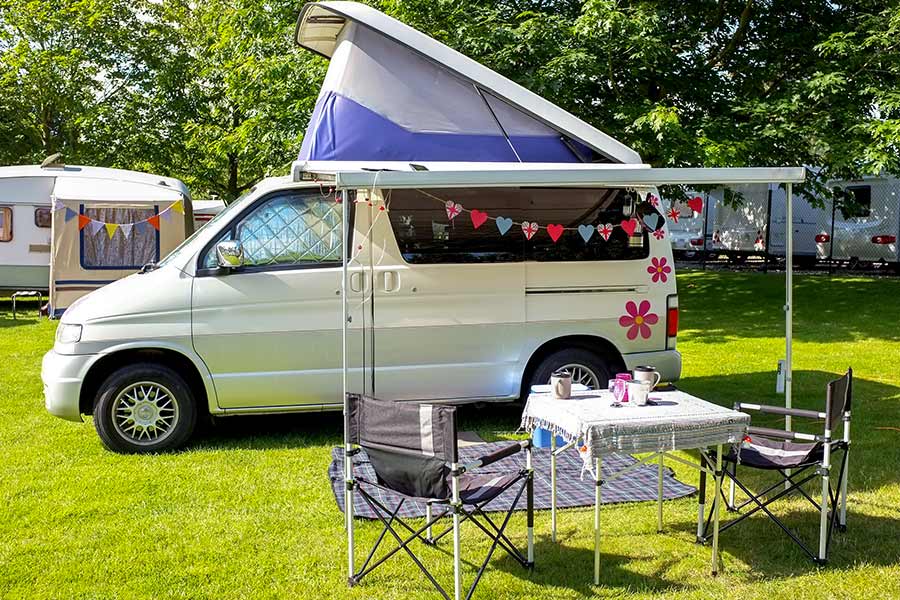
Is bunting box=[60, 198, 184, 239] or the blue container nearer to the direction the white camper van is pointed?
the bunting

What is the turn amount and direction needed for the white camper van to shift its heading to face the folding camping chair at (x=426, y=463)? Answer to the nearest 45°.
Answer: approximately 90° to its left

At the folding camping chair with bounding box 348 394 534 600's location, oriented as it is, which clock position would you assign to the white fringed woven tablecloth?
The white fringed woven tablecloth is roughly at 1 o'clock from the folding camping chair.

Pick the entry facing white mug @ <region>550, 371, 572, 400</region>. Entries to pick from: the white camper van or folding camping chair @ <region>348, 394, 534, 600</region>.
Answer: the folding camping chair

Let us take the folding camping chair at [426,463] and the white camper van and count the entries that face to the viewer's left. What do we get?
1

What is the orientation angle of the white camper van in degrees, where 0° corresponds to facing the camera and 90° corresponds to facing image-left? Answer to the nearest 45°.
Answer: approximately 90°

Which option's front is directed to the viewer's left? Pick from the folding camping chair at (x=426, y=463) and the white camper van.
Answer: the white camper van

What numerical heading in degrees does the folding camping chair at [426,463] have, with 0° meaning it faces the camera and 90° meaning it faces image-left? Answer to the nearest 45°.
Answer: approximately 225°

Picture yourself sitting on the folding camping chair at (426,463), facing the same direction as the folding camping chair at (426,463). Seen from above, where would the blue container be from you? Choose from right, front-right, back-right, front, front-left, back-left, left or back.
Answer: front
